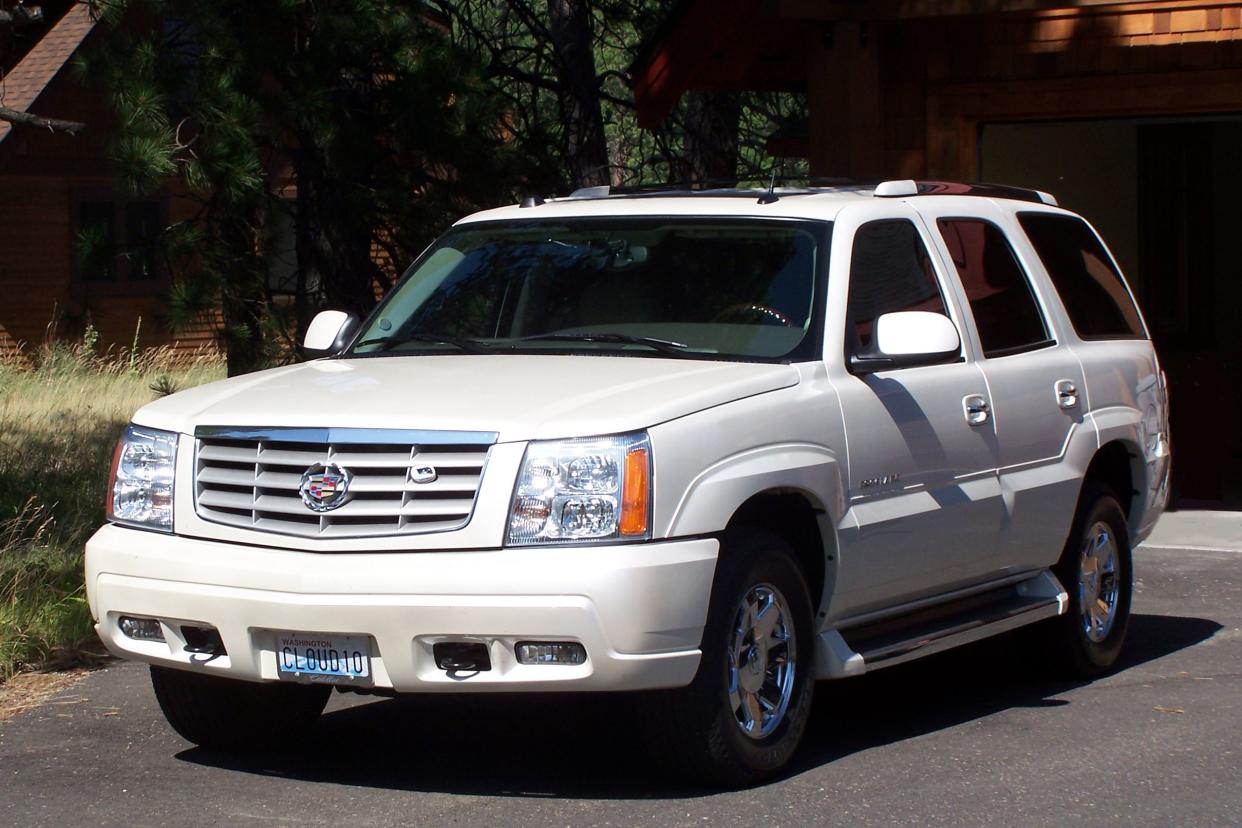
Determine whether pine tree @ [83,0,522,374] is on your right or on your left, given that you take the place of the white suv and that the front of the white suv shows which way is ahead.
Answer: on your right

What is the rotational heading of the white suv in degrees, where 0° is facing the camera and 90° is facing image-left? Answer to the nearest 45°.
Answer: approximately 45°
